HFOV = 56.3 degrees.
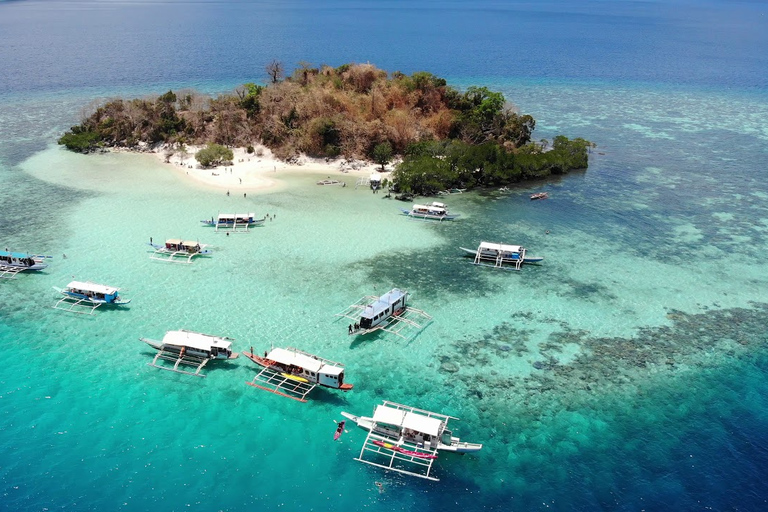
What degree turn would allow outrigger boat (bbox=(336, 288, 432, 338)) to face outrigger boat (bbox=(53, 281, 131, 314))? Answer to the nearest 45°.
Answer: approximately 45° to its right

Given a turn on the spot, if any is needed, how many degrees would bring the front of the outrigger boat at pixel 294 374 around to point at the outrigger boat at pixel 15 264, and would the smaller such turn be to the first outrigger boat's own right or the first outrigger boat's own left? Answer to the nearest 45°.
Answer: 0° — it already faces it

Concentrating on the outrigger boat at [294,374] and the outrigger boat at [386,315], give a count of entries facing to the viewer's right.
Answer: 0

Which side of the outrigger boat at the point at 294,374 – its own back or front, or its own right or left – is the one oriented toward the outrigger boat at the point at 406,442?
back

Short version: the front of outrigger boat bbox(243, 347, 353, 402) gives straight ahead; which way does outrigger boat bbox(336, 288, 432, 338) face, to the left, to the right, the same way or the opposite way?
to the left

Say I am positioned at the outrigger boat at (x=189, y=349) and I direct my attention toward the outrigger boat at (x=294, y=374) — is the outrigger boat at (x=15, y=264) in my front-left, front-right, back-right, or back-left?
back-left

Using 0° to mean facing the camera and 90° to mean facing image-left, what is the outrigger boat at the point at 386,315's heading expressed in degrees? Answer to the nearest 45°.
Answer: approximately 45°

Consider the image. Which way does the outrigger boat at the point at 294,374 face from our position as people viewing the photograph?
facing away from the viewer and to the left of the viewer
